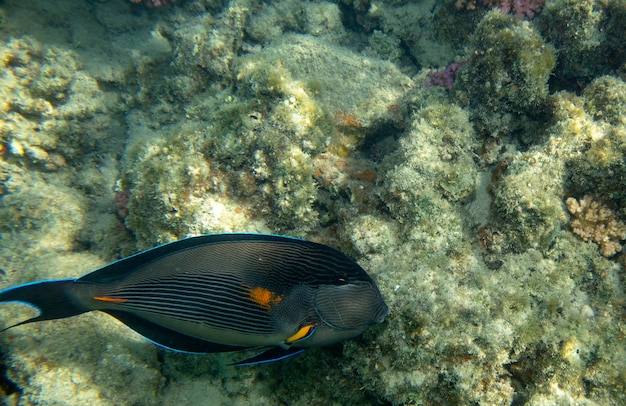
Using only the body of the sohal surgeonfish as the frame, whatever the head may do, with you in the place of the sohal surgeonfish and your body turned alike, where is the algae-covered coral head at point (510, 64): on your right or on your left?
on your left

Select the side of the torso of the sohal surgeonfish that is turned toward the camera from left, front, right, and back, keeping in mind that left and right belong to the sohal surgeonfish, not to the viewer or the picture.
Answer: right

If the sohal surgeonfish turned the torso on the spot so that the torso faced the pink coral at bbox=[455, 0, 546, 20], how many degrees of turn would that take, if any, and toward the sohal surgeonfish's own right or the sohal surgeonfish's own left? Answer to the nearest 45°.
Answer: approximately 90° to the sohal surgeonfish's own left

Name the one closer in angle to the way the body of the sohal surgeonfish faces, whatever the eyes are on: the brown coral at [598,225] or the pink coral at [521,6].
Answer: the brown coral

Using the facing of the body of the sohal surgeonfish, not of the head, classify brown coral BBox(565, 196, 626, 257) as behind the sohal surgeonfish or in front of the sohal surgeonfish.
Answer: in front

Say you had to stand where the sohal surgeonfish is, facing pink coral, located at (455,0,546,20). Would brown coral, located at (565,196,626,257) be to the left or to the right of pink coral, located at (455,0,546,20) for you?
right

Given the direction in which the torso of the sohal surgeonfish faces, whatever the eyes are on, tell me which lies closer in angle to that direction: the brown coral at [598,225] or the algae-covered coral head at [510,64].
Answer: the brown coral
